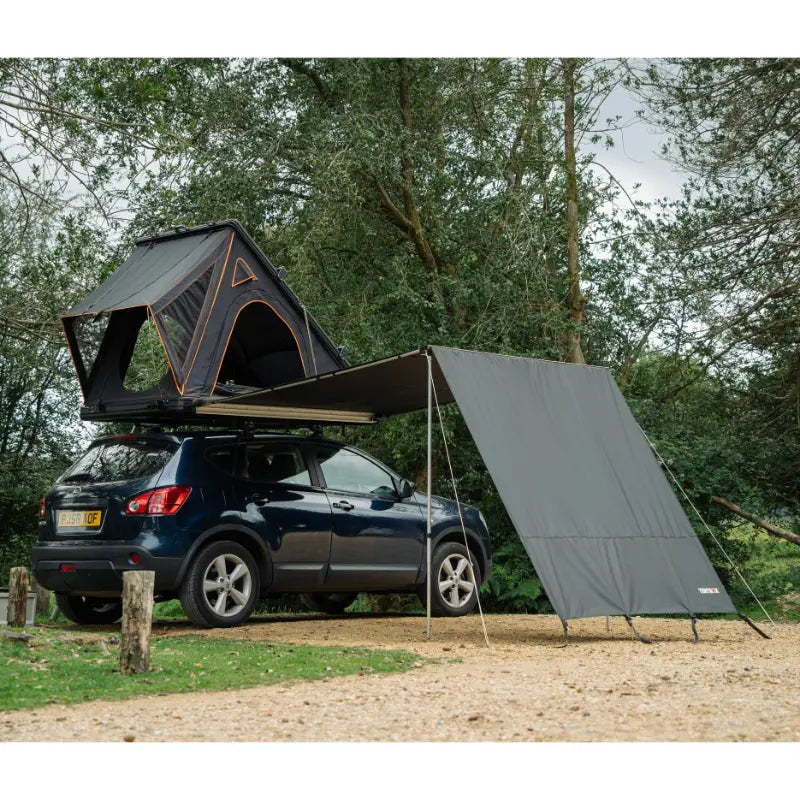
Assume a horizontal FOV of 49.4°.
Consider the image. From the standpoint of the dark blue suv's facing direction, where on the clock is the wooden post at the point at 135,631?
The wooden post is roughly at 5 o'clock from the dark blue suv.

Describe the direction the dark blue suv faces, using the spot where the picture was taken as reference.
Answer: facing away from the viewer and to the right of the viewer

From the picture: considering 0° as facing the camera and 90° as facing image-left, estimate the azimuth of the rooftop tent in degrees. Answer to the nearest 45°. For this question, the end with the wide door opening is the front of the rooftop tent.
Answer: approximately 45°

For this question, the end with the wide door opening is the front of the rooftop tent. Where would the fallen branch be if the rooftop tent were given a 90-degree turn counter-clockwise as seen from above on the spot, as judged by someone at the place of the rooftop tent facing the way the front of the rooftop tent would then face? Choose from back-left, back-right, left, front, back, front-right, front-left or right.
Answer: front-left
